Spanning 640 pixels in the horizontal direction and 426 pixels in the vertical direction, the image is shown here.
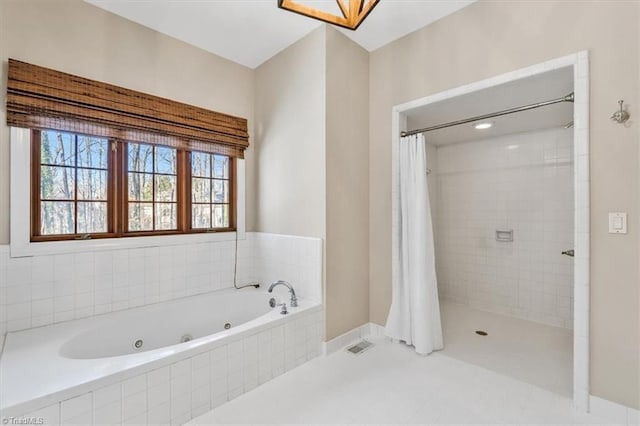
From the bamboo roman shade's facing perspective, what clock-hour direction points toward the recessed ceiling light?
The recessed ceiling light is roughly at 11 o'clock from the bamboo roman shade.

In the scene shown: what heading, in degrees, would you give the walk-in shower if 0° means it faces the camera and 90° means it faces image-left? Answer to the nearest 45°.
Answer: approximately 45°

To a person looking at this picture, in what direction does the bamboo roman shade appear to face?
facing the viewer and to the right of the viewer

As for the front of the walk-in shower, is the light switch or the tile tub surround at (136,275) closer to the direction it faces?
the tile tub surround

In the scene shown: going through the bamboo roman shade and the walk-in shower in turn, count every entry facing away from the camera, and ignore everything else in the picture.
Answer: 0

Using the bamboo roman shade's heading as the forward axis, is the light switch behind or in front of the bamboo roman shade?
in front

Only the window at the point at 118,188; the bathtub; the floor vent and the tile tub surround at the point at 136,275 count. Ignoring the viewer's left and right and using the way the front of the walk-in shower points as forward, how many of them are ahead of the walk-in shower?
4

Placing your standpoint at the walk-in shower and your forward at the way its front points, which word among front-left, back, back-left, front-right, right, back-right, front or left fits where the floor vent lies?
front

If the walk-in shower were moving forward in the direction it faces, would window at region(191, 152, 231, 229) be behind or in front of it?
in front

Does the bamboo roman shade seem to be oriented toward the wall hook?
yes
